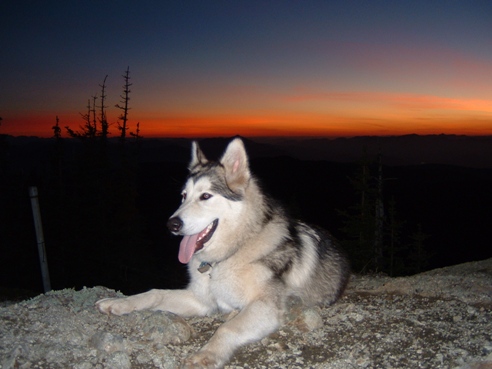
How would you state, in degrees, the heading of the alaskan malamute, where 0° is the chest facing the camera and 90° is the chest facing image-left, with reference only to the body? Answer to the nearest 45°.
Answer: approximately 45°

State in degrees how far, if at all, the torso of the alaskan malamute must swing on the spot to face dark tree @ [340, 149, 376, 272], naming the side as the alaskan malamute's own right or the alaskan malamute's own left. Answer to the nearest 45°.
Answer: approximately 180°
